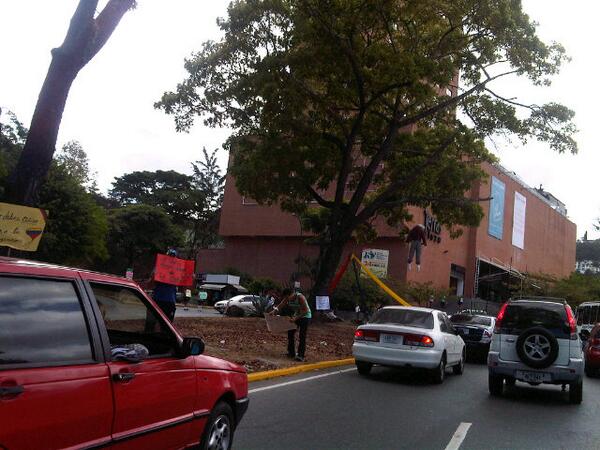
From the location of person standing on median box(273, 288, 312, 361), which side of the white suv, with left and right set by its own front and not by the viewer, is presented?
left

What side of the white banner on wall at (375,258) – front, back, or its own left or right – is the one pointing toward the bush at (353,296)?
front

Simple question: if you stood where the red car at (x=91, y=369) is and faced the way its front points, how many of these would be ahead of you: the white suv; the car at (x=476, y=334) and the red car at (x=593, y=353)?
3

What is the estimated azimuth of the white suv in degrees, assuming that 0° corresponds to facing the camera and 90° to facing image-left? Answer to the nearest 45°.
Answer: approximately 180°

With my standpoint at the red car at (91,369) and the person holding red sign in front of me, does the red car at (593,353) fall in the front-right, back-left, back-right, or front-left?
front-right

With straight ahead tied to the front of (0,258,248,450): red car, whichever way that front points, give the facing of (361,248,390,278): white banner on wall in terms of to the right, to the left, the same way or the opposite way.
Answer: the opposite way

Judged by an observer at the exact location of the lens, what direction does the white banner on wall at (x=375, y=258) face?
facing the viewer

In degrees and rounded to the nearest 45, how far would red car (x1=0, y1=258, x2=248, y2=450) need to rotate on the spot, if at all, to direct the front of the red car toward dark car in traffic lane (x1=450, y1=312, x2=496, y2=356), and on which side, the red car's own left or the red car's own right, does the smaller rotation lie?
0° — it already faces it

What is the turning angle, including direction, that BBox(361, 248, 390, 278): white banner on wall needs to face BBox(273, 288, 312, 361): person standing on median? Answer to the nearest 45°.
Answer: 0° — it already faces them

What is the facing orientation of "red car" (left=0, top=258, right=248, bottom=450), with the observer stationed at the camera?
facing away from the viewer and to the right of the viewer

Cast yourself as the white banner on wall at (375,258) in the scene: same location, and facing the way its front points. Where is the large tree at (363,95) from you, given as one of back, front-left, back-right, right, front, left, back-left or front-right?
front

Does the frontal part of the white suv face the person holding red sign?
no

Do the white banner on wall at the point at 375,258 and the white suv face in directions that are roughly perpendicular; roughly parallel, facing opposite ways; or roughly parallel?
roughly parallel, facing opposite ways

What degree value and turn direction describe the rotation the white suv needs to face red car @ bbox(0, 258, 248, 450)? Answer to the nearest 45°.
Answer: approximately 180°

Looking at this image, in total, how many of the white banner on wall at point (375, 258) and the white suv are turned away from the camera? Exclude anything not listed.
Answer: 1
